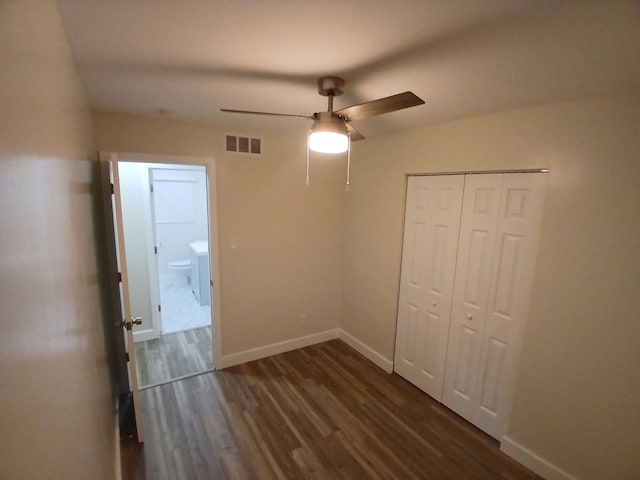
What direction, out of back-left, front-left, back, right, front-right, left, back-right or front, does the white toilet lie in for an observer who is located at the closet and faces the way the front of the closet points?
front-right

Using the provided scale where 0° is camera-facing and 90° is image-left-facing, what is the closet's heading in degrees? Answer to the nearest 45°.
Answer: approximately 45°

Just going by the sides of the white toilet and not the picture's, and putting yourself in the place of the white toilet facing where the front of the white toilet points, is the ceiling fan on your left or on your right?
on your left

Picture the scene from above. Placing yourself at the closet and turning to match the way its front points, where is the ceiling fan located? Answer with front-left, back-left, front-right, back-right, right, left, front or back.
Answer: front

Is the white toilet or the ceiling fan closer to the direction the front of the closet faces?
the ceiling fan

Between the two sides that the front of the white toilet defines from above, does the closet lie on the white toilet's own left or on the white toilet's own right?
on the white toilet's own left

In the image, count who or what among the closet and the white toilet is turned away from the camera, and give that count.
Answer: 0
